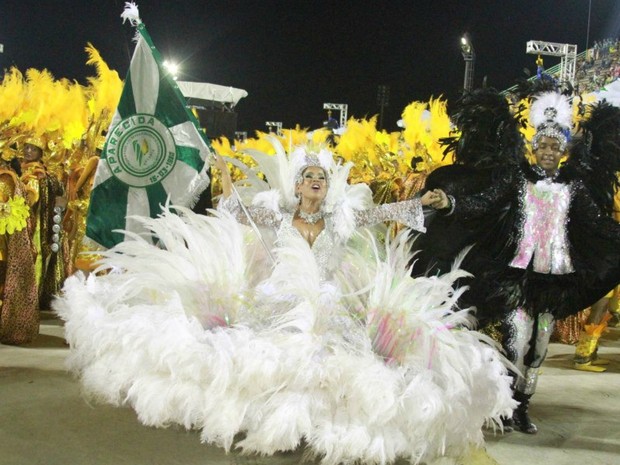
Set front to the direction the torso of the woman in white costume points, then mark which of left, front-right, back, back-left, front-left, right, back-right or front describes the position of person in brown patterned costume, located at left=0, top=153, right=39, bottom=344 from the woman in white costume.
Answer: back-right

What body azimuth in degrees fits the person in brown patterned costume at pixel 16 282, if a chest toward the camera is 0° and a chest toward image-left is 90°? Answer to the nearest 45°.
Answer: approximately 0°

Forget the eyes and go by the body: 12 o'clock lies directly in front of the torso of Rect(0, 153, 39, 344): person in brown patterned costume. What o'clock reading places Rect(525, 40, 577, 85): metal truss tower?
The metal truss tower is roughly at 8 o'clock from the person in brown patterned costume.

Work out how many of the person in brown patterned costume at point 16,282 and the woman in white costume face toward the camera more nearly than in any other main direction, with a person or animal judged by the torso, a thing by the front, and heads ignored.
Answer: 2

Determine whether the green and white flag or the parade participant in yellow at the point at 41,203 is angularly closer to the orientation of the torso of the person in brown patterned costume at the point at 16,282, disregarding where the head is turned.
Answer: the green and white flag

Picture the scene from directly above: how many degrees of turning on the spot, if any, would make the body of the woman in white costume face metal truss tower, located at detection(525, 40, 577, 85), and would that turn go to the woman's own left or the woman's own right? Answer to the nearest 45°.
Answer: approximately 135° to the woman's own left

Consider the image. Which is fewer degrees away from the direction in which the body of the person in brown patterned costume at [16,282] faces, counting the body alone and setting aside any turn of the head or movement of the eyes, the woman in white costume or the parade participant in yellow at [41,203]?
the woman in white costume
